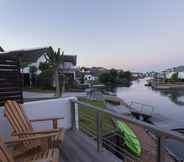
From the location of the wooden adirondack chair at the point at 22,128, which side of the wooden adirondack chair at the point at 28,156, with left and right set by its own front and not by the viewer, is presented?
left

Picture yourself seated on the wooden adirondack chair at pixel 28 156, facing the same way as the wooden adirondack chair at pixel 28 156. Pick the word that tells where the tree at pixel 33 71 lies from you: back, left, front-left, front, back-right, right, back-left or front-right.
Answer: left

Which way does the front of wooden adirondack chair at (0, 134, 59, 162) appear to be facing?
to the viewer's right
